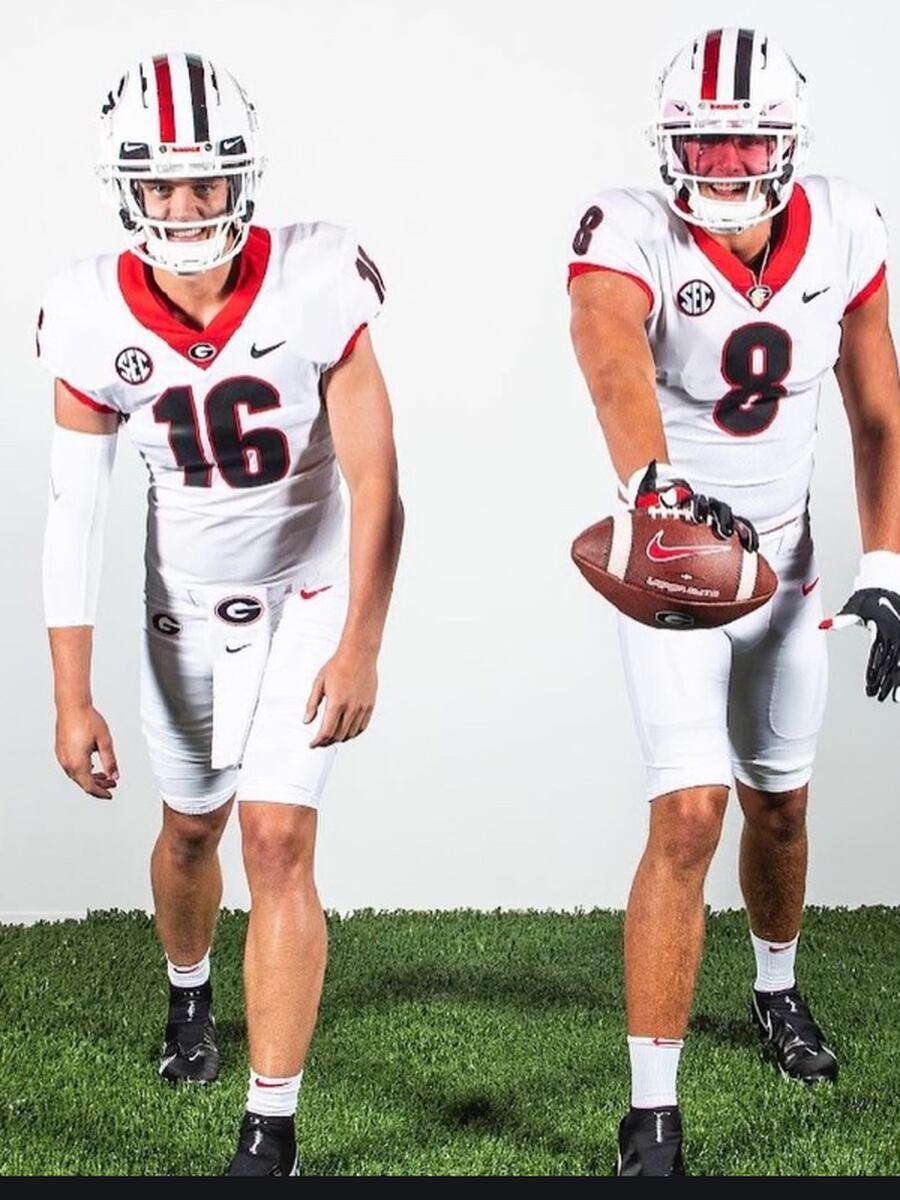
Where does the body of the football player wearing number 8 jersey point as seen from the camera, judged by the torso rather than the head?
toward the camera

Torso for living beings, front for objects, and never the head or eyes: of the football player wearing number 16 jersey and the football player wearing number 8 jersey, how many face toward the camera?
2

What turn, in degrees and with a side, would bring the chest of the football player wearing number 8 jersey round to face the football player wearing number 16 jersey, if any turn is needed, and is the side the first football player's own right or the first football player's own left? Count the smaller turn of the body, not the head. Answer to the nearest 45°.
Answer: approximately 90° to the first football player's own right

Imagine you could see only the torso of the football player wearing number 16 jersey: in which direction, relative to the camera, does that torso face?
toward the camera

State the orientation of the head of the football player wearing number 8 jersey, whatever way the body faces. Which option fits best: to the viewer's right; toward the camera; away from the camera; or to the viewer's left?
toward the camera

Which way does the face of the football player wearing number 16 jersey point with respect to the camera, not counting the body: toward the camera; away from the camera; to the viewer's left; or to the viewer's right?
toward the camera

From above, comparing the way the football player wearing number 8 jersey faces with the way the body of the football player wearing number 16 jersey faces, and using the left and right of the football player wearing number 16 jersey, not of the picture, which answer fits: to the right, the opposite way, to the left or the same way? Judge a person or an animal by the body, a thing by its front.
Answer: the same way

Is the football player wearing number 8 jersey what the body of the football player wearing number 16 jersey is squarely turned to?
no
